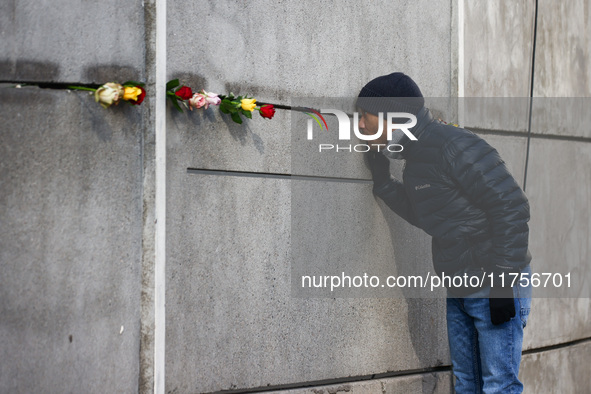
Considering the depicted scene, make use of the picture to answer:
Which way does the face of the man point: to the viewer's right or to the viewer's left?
to the viewer's left

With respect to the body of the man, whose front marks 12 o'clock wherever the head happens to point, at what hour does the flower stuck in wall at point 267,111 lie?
The flower stuck in wall is roughly at 12 o'clock from the man.

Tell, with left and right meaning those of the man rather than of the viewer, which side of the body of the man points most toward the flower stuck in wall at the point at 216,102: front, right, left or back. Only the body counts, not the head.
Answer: front

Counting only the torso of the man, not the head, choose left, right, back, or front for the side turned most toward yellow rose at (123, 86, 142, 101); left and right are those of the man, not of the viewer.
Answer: front

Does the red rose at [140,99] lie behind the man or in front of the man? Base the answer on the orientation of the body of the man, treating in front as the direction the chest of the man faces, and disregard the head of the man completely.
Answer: in front

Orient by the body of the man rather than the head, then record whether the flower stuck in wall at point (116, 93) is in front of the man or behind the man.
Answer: in front

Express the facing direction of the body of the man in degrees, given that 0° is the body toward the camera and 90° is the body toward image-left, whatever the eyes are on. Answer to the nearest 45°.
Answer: approximately 90°

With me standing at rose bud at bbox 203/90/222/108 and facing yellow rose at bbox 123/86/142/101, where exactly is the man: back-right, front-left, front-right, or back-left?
back-left

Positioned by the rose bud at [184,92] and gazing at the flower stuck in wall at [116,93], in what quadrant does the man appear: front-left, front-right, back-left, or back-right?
back-left
